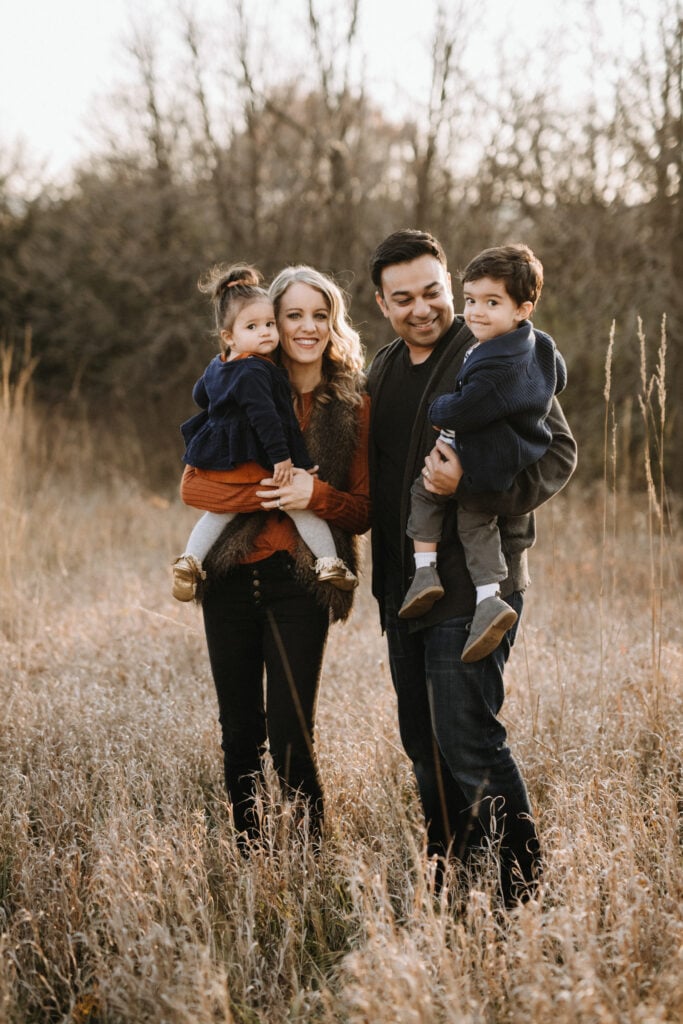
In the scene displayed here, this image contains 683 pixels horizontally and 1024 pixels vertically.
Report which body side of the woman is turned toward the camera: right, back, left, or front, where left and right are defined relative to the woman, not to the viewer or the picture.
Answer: front

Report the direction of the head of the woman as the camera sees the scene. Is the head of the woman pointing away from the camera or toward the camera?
toward the camera
